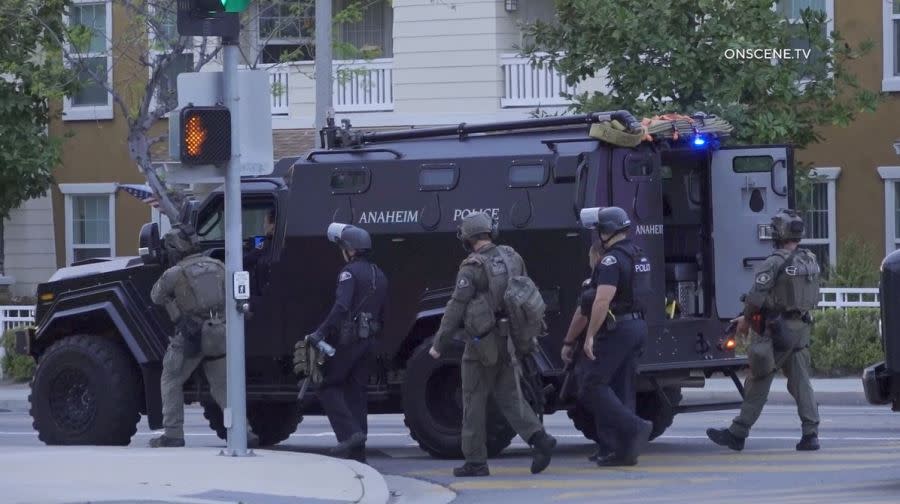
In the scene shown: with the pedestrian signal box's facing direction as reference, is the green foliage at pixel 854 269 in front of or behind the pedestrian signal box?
behind

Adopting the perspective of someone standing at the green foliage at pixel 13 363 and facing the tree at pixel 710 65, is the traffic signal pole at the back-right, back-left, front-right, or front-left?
front-right

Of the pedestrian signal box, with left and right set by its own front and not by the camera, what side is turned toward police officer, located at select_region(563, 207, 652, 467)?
left

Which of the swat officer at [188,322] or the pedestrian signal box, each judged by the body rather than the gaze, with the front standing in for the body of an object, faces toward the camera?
the pedestrian signal box

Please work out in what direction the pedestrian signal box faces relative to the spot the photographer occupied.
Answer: facing the viewer

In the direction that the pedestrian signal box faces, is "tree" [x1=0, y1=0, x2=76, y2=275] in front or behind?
behind

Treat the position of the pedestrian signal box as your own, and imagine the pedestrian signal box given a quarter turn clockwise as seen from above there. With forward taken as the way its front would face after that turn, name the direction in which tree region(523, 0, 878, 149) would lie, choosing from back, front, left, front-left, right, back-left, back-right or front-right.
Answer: back-right

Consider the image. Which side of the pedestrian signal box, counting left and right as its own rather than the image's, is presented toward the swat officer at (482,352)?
left

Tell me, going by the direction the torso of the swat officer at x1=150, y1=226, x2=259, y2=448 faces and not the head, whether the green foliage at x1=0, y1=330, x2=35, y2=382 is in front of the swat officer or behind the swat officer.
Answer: in front

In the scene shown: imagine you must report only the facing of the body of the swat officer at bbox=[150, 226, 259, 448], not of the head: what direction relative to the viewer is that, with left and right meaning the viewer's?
facing away from the viewer and to the left of the viewer

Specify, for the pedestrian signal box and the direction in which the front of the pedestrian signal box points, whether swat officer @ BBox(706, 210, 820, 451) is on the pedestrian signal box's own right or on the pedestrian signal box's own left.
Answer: on the pedestrian signal box's own left

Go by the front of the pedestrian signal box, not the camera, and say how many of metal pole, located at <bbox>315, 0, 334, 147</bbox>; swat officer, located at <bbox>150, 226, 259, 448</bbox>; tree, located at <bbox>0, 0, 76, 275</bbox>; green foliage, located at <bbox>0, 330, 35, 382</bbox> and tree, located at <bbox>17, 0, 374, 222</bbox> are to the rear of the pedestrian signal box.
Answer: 5

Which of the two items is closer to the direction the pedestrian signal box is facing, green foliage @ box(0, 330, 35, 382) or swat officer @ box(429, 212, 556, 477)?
the swat officer

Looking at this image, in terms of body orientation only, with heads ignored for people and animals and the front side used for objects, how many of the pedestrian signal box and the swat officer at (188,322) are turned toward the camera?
1

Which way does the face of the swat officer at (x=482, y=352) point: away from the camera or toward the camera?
away from the camera

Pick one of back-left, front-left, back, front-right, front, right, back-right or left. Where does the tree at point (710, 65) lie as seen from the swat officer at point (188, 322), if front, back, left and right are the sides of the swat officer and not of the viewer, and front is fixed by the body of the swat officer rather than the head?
right
